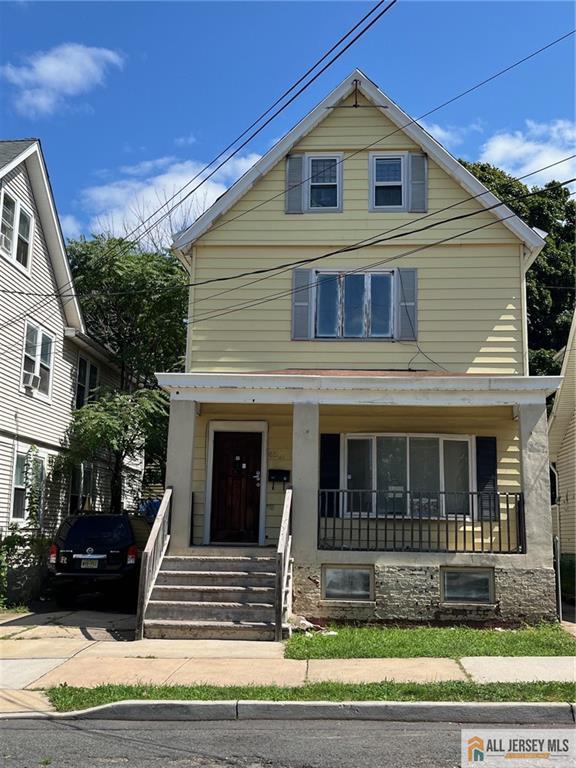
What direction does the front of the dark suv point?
away from the camera

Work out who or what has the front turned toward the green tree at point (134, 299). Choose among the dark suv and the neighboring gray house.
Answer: the dark suv

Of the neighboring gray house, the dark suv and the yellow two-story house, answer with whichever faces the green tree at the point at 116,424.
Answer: the dark suv

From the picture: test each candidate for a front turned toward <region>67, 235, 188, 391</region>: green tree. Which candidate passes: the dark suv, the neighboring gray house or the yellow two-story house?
the dark suv

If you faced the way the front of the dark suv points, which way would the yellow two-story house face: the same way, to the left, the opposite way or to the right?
the opposite way

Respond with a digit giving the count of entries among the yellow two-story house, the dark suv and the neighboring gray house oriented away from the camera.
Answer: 1

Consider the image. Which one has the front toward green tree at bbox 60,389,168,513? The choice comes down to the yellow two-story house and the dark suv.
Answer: the dark suv

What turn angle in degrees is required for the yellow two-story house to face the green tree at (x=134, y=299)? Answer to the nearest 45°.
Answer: approximately 135° to its right

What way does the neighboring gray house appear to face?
toward the camera

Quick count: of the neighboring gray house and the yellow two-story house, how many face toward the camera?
2

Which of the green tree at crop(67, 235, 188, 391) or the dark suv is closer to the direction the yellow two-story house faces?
the dark suv

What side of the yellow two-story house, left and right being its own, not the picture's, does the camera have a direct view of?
front
